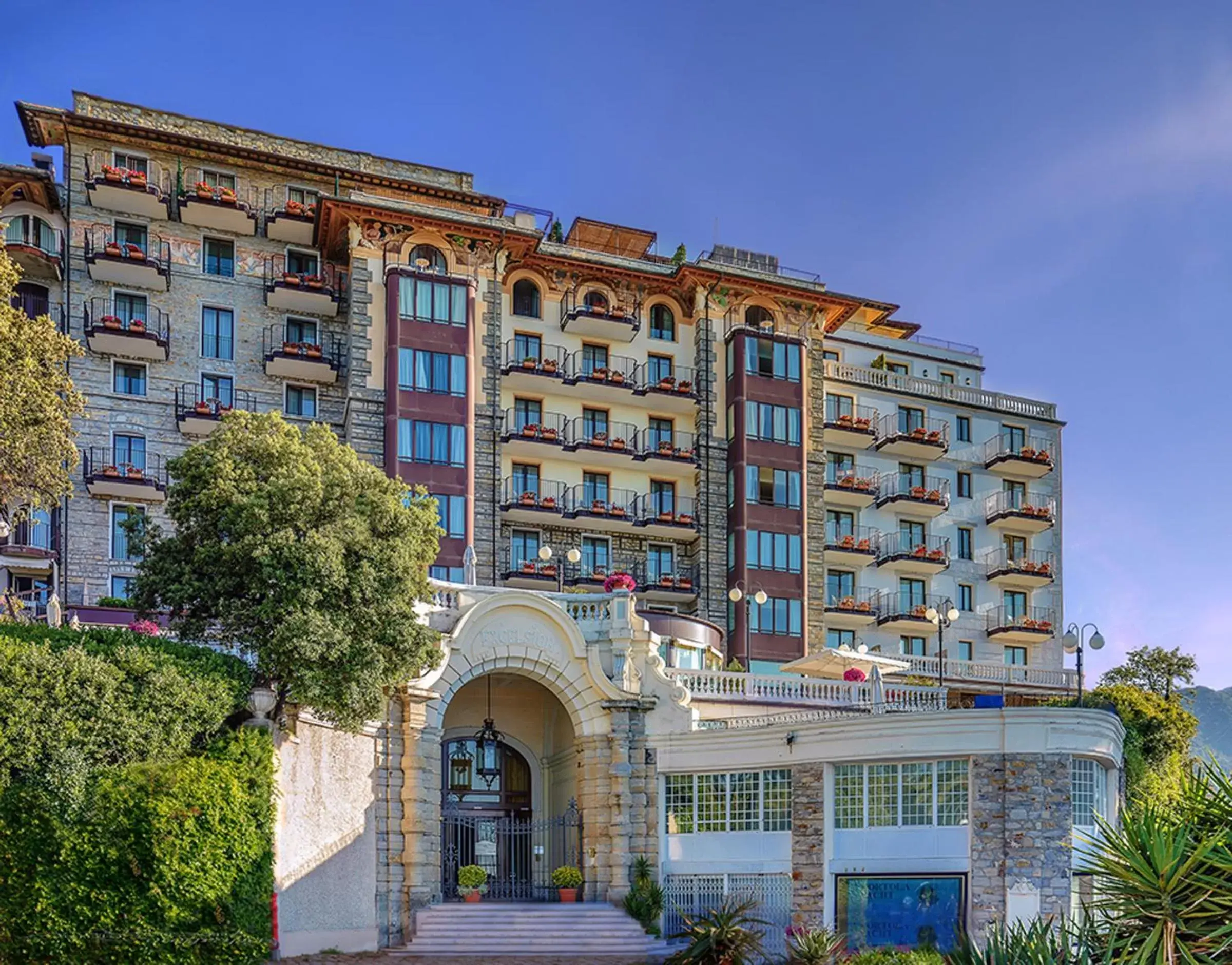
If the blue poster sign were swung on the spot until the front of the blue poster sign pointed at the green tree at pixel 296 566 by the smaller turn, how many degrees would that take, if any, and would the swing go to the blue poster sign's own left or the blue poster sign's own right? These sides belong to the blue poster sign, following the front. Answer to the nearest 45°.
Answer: approximately 90° to the blue poster sign's own right

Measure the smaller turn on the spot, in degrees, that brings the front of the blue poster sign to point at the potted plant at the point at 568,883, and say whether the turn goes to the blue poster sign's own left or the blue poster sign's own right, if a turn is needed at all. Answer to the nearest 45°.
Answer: approximately 135° to the blue poster sign's own right

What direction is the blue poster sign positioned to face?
toward the camera

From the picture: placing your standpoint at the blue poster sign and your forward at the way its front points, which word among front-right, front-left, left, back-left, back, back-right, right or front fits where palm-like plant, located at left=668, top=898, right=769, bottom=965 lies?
front-right

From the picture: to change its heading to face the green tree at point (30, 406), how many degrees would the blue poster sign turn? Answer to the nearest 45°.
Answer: approximately 90° to its right

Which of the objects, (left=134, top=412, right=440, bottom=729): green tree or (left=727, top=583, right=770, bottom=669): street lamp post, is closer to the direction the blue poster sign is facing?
the green tree

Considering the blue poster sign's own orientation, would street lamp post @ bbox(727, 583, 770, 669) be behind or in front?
behind
